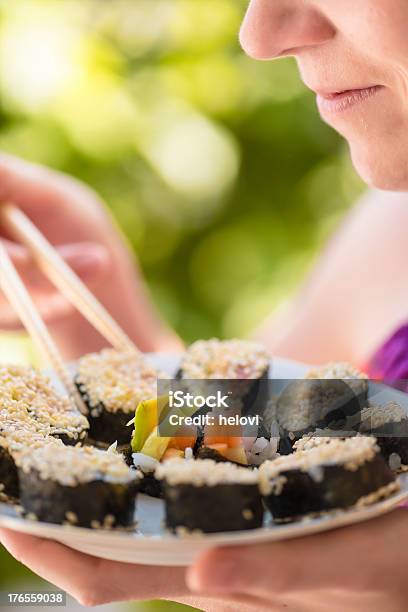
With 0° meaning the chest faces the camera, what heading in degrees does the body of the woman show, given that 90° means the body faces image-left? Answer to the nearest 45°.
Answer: approximately 90°

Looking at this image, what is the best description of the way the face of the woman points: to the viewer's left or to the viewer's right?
to the viewer's left

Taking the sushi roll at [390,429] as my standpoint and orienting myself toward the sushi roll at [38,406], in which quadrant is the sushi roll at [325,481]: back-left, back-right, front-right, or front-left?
front-left

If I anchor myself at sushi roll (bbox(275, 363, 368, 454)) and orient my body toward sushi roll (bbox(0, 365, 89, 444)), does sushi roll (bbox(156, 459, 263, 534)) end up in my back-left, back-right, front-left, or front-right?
front-left
